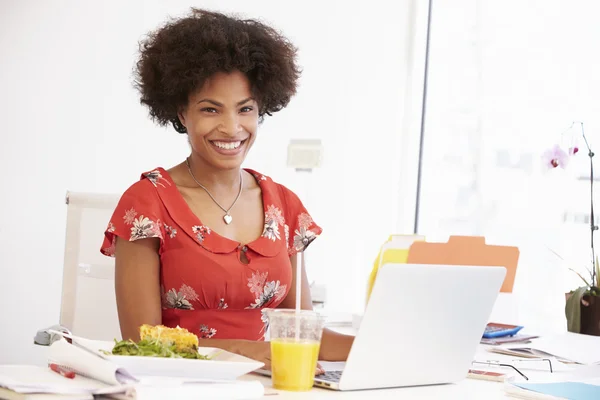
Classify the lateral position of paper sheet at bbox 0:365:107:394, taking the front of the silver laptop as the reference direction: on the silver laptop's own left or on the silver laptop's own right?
on the silver laptop's own left

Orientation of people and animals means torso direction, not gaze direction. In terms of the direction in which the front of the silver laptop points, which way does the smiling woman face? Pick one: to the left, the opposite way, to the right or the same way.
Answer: the opposite way

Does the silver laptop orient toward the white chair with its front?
yes

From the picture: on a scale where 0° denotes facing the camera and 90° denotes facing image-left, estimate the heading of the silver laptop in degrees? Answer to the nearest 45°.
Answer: approximately 135°

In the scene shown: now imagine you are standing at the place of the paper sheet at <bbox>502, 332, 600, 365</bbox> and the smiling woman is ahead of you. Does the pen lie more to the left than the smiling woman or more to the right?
left

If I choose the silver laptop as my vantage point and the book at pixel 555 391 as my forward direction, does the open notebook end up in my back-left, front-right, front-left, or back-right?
back-right

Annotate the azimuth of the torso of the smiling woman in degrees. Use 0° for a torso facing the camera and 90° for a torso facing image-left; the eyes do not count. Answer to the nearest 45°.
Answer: approximately 315°

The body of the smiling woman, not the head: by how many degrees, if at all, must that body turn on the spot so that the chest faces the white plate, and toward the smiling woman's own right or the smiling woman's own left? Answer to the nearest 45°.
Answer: approximately 45° to the smiling woman's own right

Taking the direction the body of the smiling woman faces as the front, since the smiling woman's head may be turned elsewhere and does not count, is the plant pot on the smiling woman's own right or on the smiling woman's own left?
on the smiling woman's own left

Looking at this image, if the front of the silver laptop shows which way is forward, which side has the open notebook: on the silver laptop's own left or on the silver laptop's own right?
on the silver laptop's own left
